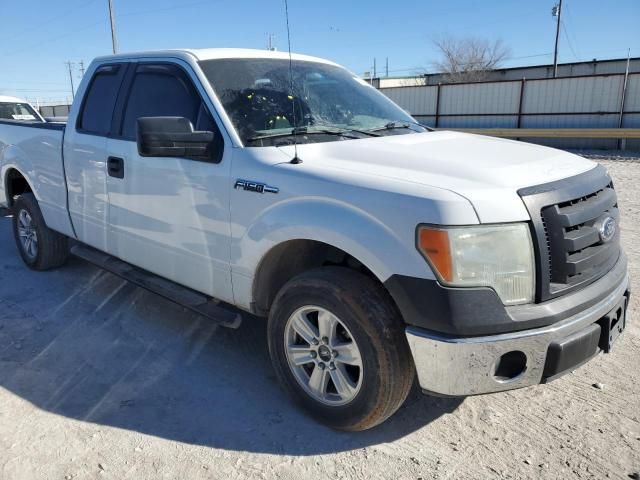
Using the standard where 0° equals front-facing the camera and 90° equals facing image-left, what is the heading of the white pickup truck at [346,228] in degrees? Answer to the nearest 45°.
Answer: approximately 315°
